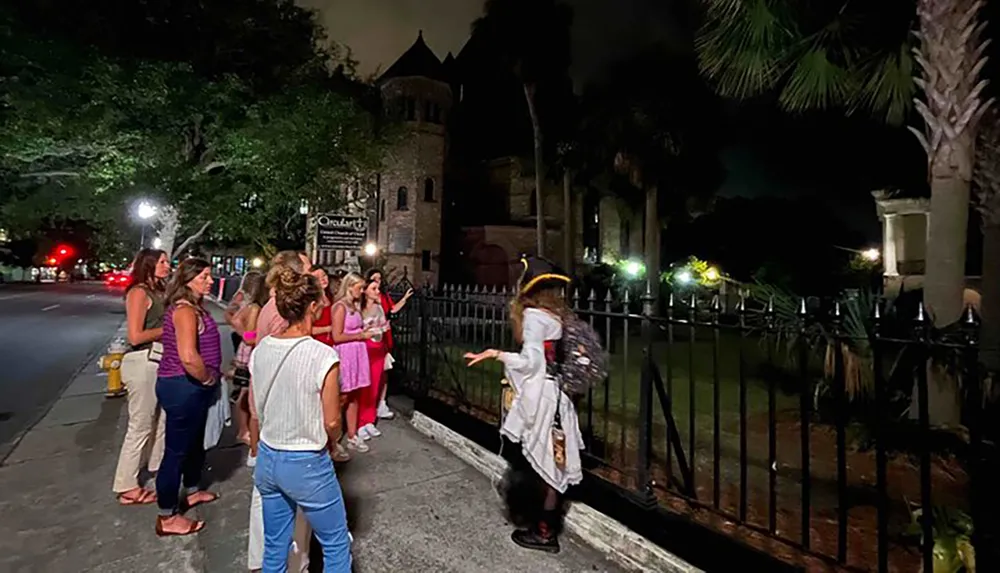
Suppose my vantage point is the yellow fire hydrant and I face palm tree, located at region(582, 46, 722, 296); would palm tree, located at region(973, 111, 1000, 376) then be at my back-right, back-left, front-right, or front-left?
front-right

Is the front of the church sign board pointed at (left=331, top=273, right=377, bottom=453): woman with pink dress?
yes

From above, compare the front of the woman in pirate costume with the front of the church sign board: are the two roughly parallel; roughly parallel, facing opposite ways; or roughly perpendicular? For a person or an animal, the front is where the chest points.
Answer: roughly perpendicular

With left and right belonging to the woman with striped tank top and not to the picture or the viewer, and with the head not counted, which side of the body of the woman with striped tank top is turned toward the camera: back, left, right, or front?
right

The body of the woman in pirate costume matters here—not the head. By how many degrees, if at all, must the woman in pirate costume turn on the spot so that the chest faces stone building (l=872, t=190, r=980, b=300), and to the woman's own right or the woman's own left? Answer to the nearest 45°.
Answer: approximately 135° to the woman's own right

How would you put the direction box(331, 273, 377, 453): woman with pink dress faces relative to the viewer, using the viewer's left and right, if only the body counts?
facing the viewer and to the right of the viewer

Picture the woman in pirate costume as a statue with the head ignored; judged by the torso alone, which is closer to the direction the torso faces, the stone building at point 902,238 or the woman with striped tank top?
the woman with striped tank top

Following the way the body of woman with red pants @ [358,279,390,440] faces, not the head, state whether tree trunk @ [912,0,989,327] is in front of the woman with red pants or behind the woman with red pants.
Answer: in front

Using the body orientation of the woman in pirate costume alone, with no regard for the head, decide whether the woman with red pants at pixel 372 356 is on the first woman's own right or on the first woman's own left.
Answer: on the first woman's own right

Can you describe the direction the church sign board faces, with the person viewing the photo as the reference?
facing the viewer

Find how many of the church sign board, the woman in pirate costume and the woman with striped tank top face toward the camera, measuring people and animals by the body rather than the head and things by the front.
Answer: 1

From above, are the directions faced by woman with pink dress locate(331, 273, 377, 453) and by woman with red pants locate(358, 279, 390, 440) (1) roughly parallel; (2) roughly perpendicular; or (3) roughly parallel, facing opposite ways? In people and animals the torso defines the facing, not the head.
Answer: roughly parallel

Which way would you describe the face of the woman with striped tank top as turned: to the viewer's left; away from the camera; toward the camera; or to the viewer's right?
to the viewer's right

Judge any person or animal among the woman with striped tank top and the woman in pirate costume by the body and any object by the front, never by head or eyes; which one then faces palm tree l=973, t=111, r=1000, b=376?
the woman with striped tank top

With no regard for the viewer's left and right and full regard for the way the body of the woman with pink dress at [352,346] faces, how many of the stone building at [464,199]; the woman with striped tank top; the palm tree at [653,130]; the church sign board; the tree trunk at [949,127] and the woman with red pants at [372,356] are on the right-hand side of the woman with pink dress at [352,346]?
1

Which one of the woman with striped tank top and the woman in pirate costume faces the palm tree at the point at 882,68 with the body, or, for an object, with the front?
the woman with striped tank top

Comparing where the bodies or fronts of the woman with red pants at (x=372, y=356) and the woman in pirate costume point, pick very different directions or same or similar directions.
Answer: very different directions

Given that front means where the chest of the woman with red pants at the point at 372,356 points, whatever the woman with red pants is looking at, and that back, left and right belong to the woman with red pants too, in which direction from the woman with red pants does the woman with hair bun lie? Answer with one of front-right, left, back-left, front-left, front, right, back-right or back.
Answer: front-right
